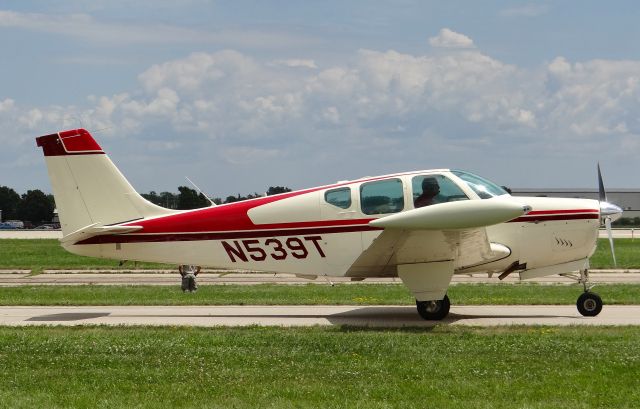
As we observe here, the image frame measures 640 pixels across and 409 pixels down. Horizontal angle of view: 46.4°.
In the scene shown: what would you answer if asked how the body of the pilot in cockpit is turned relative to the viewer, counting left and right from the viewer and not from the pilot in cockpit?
facing to the right of the viewer

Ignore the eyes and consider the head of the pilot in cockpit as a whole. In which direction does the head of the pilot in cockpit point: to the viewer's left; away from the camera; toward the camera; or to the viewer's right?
to the viewer's right

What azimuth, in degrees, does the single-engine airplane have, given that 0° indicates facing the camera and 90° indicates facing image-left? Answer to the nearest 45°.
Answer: approximately 270°
